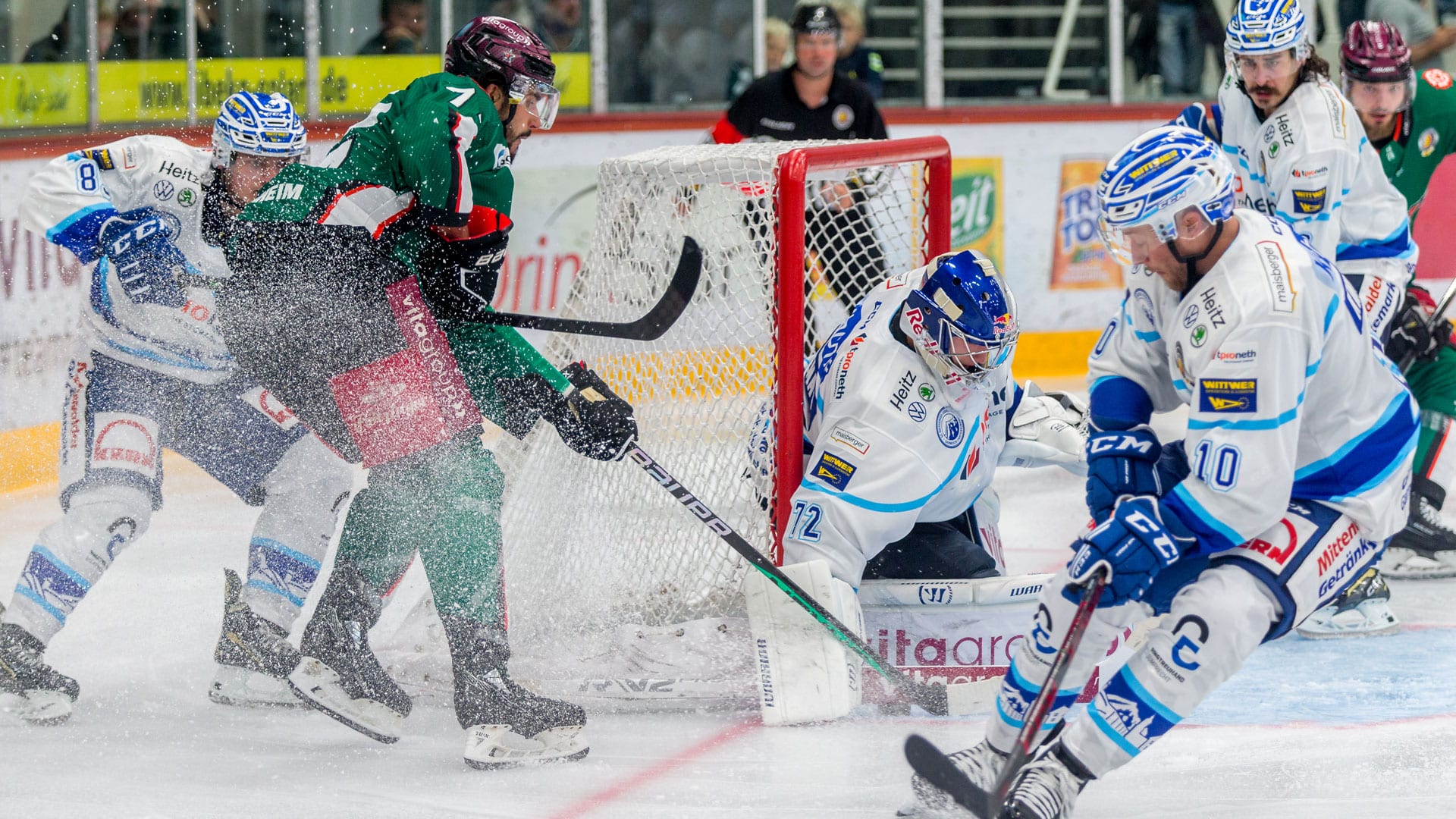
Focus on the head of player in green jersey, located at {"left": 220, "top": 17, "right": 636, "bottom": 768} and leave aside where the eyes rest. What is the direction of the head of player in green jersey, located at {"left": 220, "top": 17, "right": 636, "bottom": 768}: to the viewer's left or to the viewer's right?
to the viewer's right

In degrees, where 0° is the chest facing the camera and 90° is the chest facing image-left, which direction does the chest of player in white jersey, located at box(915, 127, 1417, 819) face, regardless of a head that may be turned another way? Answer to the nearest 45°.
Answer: approximately 45°

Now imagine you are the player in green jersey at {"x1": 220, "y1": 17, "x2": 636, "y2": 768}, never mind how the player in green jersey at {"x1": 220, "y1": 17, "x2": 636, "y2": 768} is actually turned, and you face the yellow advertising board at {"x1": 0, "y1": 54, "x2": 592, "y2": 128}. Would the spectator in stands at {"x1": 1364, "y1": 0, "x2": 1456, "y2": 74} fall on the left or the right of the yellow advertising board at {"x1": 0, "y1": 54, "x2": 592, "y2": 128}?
right

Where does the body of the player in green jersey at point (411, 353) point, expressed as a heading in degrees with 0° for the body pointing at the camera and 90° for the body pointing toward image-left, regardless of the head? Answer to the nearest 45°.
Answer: approximately 270°

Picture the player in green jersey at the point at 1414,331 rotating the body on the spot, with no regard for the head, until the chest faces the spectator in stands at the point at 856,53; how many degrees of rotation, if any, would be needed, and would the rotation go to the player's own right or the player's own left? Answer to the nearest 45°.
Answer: approximately 135° to the player's own right

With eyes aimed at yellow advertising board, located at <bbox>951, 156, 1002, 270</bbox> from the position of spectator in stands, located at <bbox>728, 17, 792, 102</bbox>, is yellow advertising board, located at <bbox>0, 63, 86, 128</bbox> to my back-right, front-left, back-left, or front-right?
back-right

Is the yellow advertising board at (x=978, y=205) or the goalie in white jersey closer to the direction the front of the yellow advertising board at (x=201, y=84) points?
the goalie in white jersey
